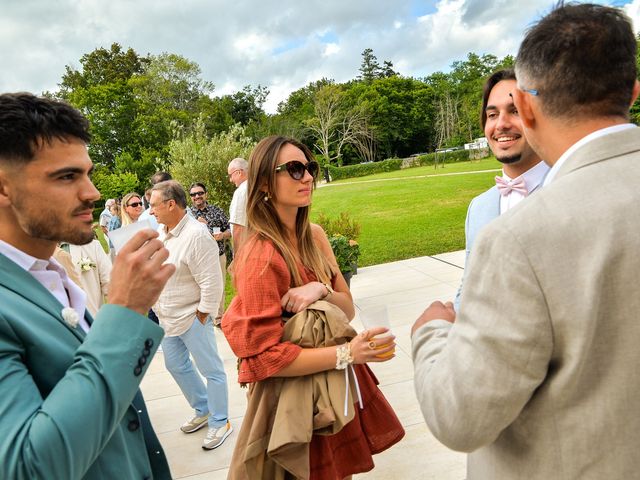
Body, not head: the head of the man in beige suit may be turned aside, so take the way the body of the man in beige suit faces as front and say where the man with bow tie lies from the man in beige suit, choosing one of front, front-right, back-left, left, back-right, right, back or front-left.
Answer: front-right

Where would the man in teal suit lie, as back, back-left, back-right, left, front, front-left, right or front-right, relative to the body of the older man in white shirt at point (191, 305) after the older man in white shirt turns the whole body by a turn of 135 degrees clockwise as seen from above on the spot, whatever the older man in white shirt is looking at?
back

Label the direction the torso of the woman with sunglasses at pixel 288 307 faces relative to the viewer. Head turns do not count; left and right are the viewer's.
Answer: facing the viewer and to the right of the viewer

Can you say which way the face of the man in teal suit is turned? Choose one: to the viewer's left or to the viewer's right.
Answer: to the viewer's right

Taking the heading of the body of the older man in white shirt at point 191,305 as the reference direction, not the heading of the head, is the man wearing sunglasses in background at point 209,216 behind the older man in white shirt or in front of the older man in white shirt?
behind

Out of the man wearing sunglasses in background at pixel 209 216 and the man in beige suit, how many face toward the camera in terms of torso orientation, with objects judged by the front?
1

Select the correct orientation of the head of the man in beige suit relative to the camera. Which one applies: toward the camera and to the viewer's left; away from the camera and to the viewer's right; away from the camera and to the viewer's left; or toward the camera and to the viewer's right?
away from the camera and to the viewer's left

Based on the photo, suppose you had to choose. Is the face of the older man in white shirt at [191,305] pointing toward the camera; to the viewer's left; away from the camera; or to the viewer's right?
to the viewer's left

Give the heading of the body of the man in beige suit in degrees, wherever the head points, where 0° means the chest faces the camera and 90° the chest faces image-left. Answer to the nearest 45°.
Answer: approximately 135°

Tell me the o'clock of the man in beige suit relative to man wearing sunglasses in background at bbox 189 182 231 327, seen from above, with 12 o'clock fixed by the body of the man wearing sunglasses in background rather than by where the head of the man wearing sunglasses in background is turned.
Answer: The man in beige suit is roughly at 12 o'clock from the man wearing sunglasses in background.

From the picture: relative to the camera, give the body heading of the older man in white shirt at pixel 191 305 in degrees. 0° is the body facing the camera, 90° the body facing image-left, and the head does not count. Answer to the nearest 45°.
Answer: approximately 45°

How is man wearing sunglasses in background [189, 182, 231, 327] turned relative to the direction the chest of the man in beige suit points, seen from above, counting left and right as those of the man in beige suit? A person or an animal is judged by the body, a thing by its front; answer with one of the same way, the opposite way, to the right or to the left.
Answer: the opposite way

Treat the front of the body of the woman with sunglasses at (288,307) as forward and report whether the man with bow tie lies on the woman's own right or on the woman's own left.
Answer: on the woman's own left
